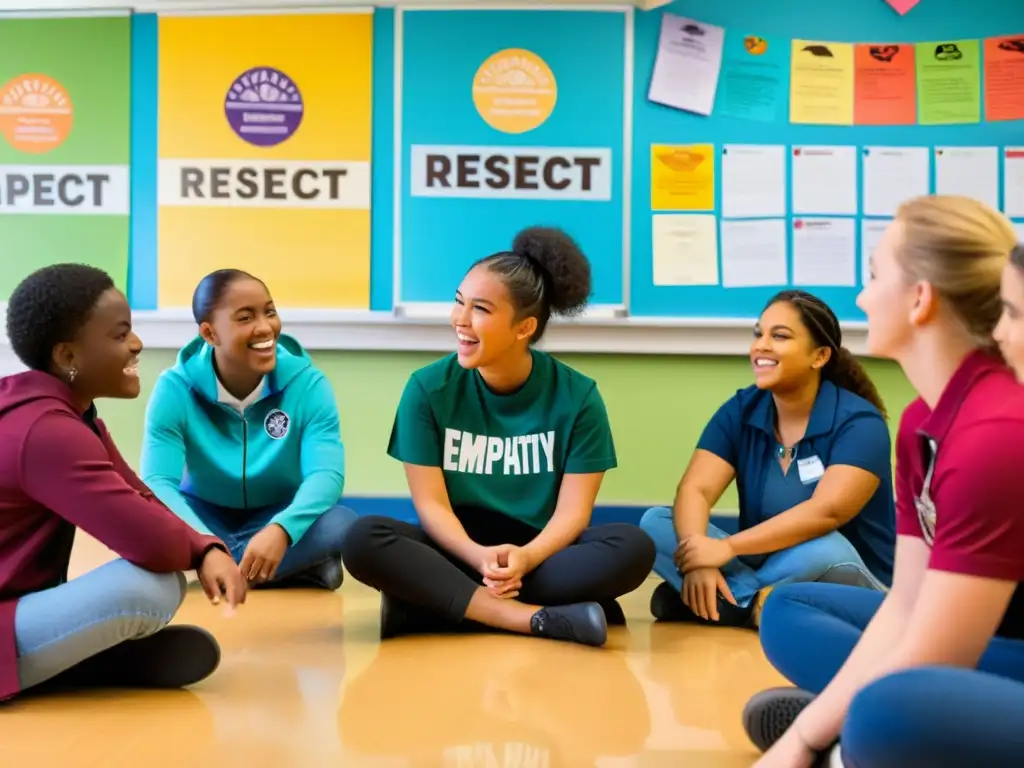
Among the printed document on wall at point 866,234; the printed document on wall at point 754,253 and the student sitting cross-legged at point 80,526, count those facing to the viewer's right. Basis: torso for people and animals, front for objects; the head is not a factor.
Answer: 1

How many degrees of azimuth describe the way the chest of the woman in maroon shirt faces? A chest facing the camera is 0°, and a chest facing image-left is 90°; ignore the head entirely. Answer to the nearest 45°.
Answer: approximately 90°

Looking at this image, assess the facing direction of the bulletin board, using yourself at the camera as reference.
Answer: facing the viewer

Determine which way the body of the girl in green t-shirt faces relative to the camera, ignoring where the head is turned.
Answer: toward the camera

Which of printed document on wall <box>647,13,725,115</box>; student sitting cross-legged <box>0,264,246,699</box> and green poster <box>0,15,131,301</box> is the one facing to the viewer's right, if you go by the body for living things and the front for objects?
the student sitting cross-legged

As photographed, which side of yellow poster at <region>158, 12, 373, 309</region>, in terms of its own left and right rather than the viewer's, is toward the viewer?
front

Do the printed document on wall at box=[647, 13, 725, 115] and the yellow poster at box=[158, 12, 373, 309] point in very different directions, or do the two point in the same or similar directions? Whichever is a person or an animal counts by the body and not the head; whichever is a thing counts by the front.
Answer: same or similar directions

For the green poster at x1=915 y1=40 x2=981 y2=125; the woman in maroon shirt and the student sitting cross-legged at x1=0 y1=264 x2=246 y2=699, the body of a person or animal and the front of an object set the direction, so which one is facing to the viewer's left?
the woman in maroon shirt

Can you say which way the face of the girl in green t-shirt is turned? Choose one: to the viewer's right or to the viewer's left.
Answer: to the viewer's left
